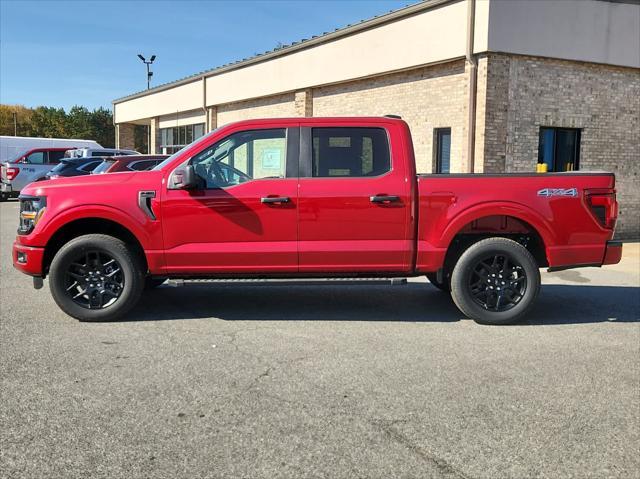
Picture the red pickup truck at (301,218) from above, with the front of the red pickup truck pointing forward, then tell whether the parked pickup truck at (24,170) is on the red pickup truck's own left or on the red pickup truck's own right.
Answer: on the red pickup truck's own right

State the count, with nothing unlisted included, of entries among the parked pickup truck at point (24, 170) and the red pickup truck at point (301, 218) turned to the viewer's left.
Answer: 1

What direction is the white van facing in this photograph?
to the viewer's right

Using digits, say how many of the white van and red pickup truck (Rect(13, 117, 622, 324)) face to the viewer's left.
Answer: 1

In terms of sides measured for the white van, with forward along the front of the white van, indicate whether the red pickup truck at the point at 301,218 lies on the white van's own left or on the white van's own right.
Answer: on the white van's own right

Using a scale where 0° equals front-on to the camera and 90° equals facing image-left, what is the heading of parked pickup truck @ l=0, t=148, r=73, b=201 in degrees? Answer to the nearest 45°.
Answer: approximately 225°

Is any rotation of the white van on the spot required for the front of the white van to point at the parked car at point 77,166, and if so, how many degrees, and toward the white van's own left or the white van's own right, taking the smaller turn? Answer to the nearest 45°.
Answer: approximately 90° to the white van's own right

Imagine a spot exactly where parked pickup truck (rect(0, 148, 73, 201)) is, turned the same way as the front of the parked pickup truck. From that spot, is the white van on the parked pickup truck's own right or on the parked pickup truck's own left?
on the parked pickup truck's own left

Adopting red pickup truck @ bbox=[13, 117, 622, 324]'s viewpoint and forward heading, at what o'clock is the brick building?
The brick building is roughly at 4 o'clock from the red pickup truck.
